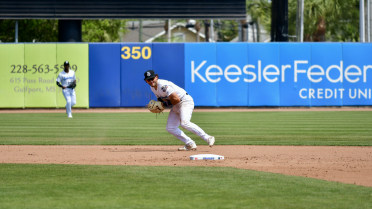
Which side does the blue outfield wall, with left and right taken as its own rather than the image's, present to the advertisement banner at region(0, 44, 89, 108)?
right

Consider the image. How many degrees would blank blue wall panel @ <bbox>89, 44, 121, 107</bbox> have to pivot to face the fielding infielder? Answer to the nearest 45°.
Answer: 0° — it already faces them

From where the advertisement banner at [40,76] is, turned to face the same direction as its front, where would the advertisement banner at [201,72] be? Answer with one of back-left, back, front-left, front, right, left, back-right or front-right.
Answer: left

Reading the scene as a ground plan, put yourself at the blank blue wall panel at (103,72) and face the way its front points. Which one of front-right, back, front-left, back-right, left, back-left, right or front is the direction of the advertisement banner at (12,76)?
right

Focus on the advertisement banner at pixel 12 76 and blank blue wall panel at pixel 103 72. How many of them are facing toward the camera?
2

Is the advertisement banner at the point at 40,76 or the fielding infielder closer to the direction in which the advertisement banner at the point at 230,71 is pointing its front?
the fielding infielder

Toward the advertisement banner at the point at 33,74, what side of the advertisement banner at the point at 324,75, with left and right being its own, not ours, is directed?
right

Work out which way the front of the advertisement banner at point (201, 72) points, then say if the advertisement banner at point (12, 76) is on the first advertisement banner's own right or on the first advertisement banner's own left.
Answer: on the first advertisement banner's own right
